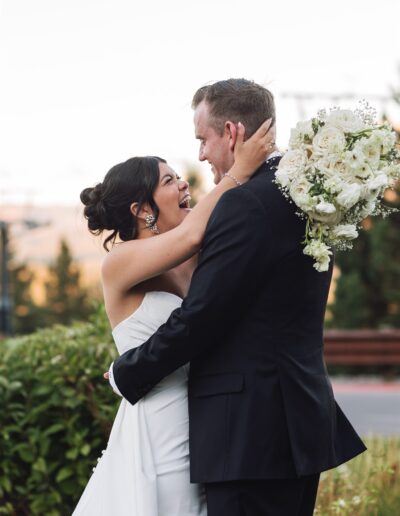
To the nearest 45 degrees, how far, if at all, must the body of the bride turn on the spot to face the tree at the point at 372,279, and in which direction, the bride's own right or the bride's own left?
approximately 90° to the bride's own left

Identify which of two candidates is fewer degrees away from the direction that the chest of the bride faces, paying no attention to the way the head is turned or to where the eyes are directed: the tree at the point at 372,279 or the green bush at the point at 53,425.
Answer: the tree

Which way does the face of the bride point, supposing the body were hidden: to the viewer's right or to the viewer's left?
to the viewer's right

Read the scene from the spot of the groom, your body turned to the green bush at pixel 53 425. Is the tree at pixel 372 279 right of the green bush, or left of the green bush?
right

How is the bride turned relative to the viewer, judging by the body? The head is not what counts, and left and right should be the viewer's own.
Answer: facing to the right of the viewer

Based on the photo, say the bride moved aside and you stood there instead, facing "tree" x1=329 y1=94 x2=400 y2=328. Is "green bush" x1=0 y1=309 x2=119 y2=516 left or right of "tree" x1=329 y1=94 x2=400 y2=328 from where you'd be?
left
